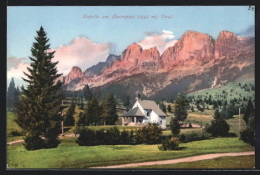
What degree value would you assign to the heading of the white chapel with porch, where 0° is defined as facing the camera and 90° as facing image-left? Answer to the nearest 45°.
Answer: approximately 45°
